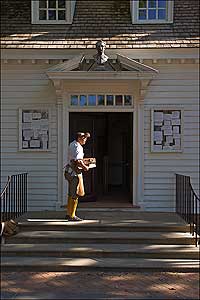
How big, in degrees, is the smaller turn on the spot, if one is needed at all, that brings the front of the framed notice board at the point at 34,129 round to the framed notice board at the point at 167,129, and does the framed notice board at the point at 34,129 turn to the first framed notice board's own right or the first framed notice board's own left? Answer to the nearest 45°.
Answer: approximately 90° to the first framed notice board's own left

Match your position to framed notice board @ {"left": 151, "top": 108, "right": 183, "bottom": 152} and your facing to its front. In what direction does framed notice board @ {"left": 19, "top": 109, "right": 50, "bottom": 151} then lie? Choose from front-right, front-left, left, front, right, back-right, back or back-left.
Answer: right

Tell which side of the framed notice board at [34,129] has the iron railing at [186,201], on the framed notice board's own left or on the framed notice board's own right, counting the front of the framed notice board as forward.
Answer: on the framed notice board's own left

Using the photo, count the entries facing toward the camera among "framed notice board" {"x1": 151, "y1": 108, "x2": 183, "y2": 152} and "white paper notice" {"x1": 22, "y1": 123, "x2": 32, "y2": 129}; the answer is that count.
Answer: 2

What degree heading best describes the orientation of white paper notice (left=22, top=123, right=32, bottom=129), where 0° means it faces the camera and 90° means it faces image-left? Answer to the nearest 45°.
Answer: approximately 0°
